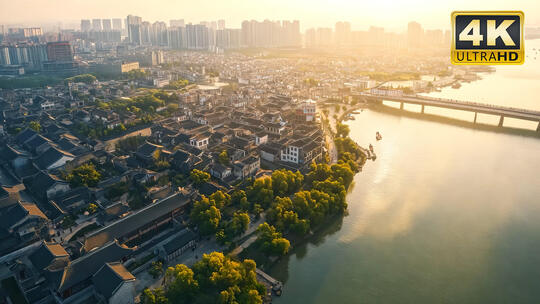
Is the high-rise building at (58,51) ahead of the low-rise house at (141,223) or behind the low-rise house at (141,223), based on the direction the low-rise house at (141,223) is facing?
behind

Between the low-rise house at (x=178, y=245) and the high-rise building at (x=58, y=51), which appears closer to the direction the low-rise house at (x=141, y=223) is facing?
the low-rise house

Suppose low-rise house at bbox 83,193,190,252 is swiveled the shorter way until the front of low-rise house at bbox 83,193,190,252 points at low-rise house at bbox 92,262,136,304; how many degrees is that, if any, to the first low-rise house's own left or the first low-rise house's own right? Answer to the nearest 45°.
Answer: approximately 45° to the first low-rise house's own right

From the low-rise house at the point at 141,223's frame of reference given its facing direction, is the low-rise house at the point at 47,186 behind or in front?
behind

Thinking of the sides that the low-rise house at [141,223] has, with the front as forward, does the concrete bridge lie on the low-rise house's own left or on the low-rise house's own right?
on the low-rise house's own left

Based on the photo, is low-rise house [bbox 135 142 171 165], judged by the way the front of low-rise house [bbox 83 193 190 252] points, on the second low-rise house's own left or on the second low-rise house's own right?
on the second low-rise house's own left

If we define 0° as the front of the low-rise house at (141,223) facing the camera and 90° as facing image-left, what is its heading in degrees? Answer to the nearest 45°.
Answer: approximately 315°
